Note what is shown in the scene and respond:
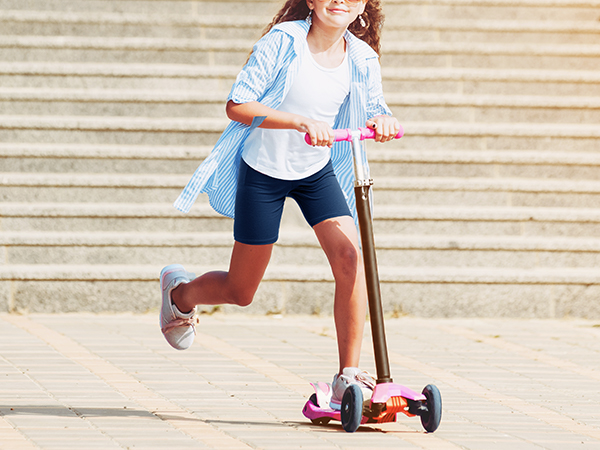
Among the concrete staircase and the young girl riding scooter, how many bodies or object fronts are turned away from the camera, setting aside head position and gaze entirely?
0

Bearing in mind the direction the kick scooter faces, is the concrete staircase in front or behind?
behind

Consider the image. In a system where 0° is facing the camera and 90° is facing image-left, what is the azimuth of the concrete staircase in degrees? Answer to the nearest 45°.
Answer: approximately 0°

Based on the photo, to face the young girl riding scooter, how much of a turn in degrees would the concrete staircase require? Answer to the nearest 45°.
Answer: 0° — it already faces them

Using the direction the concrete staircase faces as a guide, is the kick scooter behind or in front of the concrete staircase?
in front

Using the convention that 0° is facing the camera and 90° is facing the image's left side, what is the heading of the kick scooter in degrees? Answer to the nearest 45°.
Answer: approximately 315°

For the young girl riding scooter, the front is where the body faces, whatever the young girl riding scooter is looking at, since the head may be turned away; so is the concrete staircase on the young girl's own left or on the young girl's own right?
on the young girl's own left
